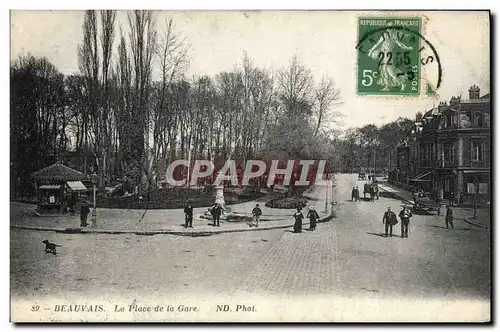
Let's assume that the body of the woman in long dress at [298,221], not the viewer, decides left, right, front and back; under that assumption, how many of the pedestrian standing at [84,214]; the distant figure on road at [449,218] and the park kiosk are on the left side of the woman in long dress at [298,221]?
1

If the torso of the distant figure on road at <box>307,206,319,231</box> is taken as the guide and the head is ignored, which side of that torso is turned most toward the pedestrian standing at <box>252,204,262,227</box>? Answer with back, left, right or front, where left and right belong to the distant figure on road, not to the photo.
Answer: right

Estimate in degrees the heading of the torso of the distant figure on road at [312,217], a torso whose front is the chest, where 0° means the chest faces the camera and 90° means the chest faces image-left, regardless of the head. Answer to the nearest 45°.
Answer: approximately 0°

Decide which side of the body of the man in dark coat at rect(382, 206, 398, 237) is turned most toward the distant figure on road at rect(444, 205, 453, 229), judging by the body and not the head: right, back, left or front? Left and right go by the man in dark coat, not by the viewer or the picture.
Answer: left
